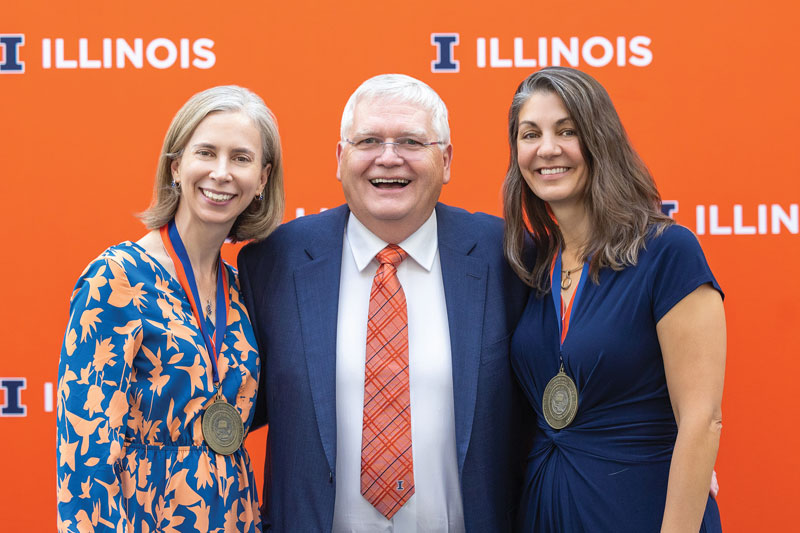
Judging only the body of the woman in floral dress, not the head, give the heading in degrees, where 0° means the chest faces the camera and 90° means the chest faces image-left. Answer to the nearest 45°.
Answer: approximately 315°

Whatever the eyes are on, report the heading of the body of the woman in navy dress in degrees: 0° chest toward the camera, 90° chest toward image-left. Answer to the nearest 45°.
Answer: approximately 45°

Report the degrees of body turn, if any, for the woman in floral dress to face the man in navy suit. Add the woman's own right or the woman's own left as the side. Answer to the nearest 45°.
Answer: approximately 45° to the woman's own left

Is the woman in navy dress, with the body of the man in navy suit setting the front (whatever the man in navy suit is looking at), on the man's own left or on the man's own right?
on the man's own left

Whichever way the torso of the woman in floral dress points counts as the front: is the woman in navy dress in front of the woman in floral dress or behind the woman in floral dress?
in front

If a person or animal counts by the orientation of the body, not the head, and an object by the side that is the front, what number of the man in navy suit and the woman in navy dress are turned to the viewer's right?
0

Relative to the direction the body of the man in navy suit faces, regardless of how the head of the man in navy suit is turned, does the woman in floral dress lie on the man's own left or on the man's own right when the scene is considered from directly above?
on the man's own right

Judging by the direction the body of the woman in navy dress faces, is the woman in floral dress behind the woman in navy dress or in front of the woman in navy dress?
in front

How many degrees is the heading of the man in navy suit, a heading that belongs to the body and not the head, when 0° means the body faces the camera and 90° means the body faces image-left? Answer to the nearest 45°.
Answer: approximately 0°
